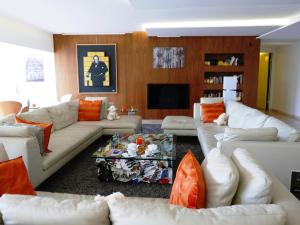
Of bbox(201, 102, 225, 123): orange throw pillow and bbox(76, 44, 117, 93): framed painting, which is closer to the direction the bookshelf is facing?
the orange throw pillow

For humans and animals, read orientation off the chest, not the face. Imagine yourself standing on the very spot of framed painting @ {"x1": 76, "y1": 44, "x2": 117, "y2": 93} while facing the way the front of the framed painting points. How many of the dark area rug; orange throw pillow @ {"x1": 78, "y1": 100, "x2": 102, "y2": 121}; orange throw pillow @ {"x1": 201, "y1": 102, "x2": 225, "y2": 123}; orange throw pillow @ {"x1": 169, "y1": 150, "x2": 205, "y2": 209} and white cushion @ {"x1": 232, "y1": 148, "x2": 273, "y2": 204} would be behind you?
0

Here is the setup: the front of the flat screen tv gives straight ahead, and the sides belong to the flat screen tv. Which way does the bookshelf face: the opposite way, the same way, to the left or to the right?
the same way

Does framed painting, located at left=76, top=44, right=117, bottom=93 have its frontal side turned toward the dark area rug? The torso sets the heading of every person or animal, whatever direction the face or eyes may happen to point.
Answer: yes

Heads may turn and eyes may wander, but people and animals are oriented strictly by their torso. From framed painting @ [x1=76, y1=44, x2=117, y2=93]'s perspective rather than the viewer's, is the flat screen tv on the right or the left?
on its left

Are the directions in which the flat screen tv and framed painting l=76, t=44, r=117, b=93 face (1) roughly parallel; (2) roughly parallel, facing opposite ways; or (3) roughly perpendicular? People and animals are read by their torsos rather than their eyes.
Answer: roughly parallel

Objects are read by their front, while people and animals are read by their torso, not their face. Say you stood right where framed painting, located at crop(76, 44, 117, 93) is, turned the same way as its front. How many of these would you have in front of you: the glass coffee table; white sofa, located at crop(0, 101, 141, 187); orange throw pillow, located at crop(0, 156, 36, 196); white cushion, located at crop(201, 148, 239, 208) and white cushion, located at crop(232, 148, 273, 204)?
5

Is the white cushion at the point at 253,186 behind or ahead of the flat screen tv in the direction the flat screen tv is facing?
ahead

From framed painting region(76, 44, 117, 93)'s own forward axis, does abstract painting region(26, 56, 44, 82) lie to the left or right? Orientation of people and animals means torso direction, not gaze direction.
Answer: on its right

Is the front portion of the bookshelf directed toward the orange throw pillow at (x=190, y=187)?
yes

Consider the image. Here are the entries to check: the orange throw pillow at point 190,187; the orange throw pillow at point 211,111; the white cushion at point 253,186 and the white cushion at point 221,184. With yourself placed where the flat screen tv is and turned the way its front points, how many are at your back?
0

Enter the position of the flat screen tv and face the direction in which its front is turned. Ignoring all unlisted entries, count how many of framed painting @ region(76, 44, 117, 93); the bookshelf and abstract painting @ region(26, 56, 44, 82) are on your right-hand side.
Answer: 2

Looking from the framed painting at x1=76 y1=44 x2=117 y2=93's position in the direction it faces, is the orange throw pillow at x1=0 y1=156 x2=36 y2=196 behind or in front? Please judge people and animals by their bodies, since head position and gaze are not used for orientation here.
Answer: in front

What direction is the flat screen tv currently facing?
toward the camera

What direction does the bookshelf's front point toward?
toward the camera

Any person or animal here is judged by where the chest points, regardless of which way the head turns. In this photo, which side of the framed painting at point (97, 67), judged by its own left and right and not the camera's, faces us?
front

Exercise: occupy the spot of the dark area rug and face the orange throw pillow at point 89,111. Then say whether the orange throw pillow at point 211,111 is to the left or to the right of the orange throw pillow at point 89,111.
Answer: right

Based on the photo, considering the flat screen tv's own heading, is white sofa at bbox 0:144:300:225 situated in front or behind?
in front
